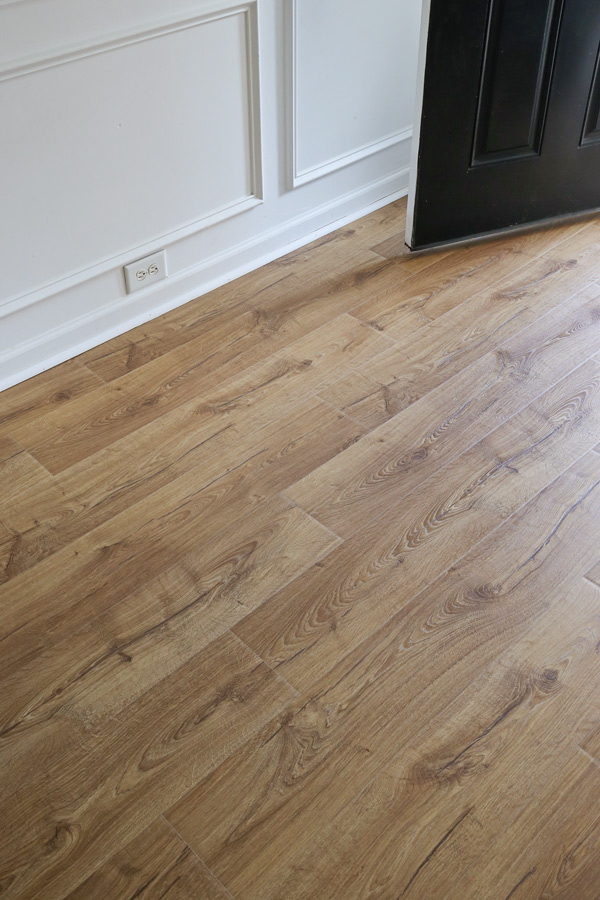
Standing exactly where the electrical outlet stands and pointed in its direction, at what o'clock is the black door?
The black door is roughly at 10 o'clock from the electrical outlet.

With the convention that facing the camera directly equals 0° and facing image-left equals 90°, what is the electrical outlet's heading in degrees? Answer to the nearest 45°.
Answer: approximately 315°
